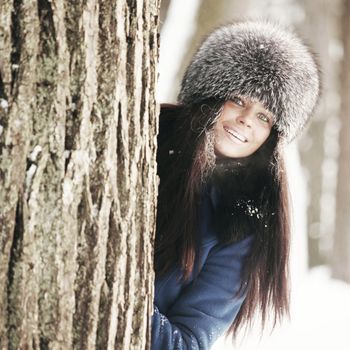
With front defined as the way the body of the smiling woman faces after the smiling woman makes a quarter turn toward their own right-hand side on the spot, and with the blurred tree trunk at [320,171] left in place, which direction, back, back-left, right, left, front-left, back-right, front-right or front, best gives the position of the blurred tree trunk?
front-right

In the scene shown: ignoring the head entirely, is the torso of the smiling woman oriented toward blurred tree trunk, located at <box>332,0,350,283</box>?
no

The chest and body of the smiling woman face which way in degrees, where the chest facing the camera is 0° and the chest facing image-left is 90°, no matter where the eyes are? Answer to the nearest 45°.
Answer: approximately 45°
